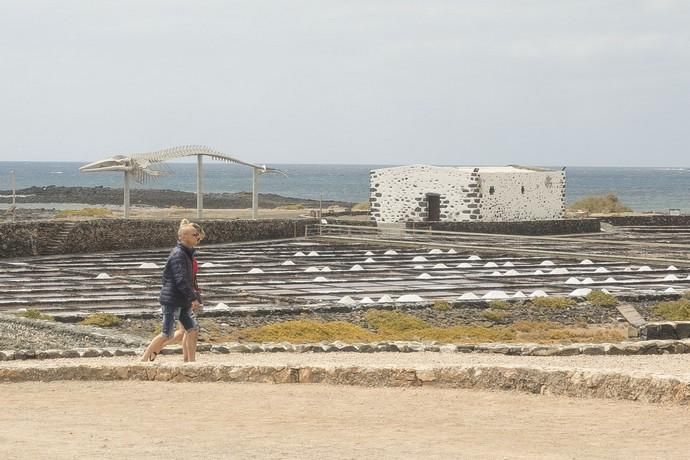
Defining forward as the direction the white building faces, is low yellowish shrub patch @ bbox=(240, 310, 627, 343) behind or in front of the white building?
in front

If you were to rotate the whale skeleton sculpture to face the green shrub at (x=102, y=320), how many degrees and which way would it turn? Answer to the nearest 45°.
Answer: approximately 90° to its left

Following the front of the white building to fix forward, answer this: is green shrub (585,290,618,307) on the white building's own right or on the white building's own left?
on the white building's own left

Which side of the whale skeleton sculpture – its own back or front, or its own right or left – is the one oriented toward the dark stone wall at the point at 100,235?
left

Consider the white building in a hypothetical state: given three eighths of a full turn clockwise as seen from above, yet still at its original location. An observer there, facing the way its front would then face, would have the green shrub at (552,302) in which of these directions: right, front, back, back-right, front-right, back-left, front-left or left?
back

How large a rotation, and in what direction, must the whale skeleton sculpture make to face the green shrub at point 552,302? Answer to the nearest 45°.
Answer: approximately 135° to its left

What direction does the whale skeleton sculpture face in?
to the viewer's left

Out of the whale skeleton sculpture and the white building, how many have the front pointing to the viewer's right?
0

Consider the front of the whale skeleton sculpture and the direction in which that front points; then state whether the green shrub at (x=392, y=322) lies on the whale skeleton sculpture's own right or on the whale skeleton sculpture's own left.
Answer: on the whale skeleton sculpture's own left

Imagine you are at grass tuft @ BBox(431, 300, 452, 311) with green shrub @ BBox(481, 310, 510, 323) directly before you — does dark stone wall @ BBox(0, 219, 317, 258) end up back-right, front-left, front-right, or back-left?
back-left

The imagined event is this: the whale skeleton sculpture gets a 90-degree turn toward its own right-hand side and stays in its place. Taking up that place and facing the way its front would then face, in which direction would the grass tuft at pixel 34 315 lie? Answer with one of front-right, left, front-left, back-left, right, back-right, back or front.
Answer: back

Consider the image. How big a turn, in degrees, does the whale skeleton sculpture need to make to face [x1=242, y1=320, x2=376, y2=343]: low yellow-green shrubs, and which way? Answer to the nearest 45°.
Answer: approximately 90° to its left

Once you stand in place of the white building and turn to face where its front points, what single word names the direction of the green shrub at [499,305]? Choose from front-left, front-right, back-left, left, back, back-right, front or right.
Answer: front-left

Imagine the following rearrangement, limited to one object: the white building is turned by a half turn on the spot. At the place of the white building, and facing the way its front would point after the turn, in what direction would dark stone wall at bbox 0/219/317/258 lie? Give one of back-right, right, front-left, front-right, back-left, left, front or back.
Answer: back

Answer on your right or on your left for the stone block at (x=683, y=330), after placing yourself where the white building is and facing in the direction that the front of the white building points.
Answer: on your left

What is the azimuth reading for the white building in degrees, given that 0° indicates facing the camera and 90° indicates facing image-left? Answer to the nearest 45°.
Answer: approximately 45°
